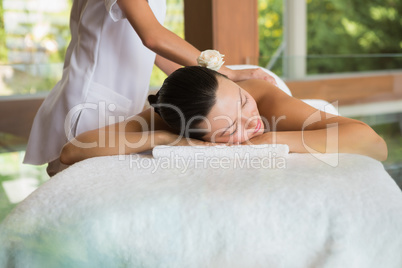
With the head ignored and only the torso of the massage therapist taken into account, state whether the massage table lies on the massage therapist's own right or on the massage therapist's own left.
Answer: on the massage therapist's own right

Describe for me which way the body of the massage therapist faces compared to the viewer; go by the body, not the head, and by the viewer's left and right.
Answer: facing to the right of the viewer

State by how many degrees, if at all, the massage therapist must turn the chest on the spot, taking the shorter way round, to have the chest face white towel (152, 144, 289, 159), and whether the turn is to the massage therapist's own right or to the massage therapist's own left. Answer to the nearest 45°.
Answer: approximately 45° to the massage therapist's own right
